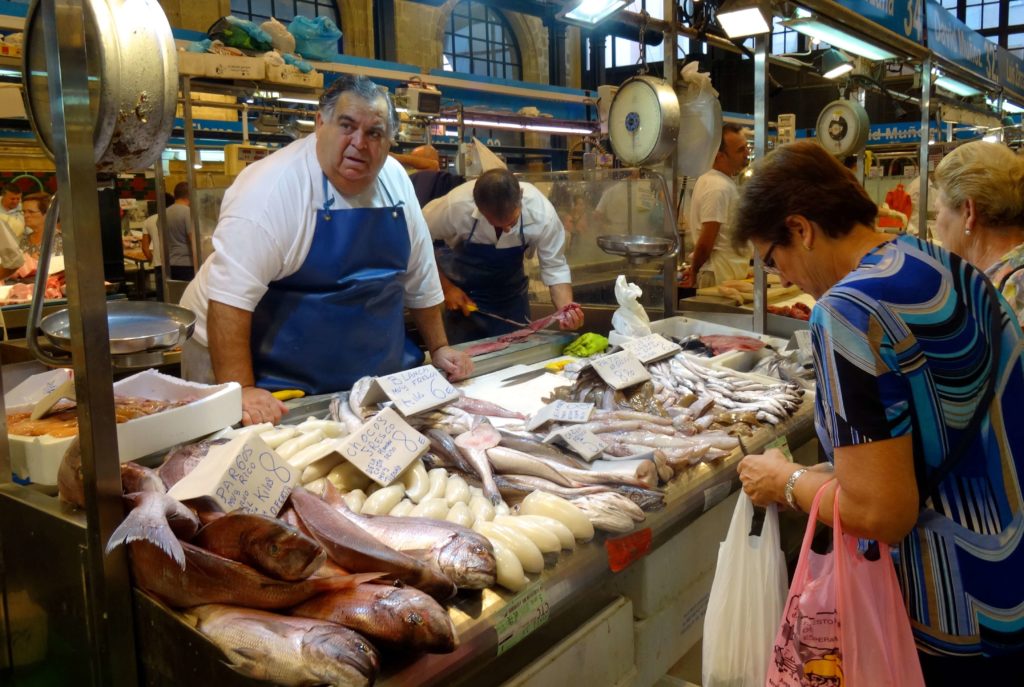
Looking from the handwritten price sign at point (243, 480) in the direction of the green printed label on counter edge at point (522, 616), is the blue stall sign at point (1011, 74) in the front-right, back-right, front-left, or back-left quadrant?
front-left

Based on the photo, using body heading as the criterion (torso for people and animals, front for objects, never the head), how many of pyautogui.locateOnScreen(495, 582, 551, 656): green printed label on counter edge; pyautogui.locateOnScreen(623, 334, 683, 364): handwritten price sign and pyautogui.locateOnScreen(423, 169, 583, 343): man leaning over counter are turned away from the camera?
0

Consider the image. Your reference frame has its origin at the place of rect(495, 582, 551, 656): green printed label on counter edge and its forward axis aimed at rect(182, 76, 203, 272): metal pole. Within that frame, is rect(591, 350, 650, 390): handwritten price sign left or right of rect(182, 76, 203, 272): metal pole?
right

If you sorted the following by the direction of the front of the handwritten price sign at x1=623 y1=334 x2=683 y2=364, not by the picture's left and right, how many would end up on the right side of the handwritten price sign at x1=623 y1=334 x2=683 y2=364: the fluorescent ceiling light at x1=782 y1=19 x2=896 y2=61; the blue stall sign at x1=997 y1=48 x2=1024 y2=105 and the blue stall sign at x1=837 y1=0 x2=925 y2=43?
0

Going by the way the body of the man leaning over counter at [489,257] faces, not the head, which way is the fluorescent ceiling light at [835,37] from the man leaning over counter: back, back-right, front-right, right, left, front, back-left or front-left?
left

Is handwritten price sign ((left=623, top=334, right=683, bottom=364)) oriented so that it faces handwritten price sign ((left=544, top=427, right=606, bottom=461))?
no

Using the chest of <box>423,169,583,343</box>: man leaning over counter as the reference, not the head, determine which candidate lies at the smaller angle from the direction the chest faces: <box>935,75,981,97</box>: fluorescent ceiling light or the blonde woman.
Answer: the blonde woman

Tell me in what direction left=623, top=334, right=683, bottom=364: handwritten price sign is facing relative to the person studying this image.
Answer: facing the viewer and to the right of the viewer

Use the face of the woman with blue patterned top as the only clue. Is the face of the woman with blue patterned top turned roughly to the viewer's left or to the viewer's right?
to the viewer's left

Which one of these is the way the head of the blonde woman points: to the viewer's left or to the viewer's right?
to the viewer's left

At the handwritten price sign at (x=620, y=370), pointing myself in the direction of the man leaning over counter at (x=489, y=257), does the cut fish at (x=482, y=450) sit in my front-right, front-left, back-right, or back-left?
back-left

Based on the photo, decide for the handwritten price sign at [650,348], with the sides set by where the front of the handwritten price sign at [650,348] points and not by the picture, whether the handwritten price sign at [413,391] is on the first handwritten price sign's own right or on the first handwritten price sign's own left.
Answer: on the first handwritten price sign's own right

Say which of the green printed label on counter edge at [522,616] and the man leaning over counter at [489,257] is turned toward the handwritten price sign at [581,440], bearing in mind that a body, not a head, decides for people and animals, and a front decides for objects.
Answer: the man leaning over counter

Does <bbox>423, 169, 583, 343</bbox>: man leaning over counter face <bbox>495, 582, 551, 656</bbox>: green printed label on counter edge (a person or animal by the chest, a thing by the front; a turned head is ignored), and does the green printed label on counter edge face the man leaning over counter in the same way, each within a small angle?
no

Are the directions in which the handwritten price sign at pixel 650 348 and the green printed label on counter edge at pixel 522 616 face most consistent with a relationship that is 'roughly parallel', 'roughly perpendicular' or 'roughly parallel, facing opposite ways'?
roughly parallel

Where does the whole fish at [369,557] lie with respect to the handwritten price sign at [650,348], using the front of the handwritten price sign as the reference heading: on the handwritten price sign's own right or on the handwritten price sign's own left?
on the handwritten price sign's own right

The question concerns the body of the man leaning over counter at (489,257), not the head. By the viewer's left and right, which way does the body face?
facing the viewer

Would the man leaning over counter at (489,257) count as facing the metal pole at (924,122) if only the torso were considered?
no

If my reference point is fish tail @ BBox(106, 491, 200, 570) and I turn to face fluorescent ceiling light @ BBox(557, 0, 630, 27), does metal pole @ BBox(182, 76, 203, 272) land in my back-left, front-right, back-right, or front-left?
front-left

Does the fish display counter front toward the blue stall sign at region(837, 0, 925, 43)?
no

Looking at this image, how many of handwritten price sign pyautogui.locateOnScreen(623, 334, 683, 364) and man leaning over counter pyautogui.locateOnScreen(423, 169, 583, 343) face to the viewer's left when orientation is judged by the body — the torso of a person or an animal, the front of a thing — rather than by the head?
0

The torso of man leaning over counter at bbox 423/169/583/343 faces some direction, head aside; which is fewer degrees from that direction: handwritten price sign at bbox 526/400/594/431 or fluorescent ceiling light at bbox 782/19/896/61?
the handwritten price sign
